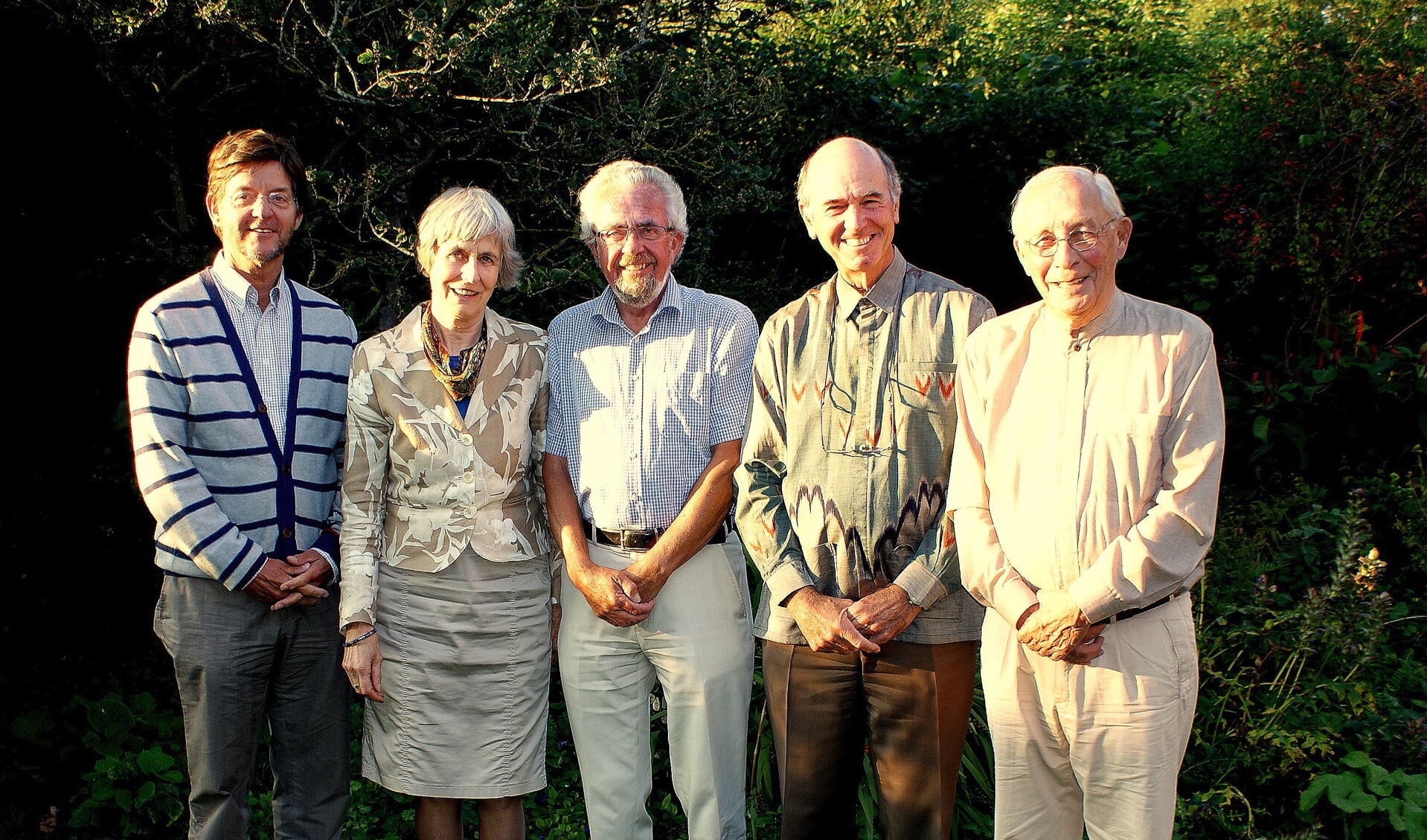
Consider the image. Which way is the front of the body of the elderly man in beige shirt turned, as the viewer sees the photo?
toward the camera

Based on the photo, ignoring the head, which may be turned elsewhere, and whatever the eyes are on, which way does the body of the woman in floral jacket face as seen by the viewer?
toward the camera

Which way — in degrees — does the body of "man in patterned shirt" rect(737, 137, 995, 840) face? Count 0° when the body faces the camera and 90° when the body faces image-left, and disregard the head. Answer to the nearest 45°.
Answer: approximately 0°

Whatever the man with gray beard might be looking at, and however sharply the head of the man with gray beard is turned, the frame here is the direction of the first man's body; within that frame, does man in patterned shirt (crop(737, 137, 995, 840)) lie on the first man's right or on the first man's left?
on the first man's left

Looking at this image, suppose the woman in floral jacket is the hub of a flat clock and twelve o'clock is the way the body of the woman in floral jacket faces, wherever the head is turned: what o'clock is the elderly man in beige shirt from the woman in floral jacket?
The elderly man in beige shirt is roughly at 10 o'clock from the woman in floral jacket.

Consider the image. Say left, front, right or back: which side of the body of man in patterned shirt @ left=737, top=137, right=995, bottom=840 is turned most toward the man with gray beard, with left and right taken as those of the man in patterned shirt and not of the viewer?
right

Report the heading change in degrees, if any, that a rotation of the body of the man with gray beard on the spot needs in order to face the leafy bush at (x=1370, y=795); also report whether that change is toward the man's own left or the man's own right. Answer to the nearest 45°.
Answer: approximately 90° to the man's own left

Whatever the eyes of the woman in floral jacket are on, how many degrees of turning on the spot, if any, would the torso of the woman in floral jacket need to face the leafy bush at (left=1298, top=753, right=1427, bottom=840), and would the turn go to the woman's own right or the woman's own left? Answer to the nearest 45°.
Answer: approximately 90° to the woman's own left

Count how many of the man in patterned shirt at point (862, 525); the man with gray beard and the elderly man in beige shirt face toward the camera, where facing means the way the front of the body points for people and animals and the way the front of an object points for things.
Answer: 3

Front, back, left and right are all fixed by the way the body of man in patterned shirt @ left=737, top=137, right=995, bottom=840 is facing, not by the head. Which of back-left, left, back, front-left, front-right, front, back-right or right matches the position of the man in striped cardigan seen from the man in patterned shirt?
right

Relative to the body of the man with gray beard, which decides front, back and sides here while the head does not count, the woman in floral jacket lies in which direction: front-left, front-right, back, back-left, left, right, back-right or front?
right

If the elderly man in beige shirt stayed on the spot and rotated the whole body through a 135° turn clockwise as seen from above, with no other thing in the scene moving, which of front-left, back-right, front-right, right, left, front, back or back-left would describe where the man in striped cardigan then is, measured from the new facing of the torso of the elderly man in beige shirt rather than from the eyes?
front-left

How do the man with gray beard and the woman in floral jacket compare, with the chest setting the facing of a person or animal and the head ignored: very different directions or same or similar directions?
same or similar directions
